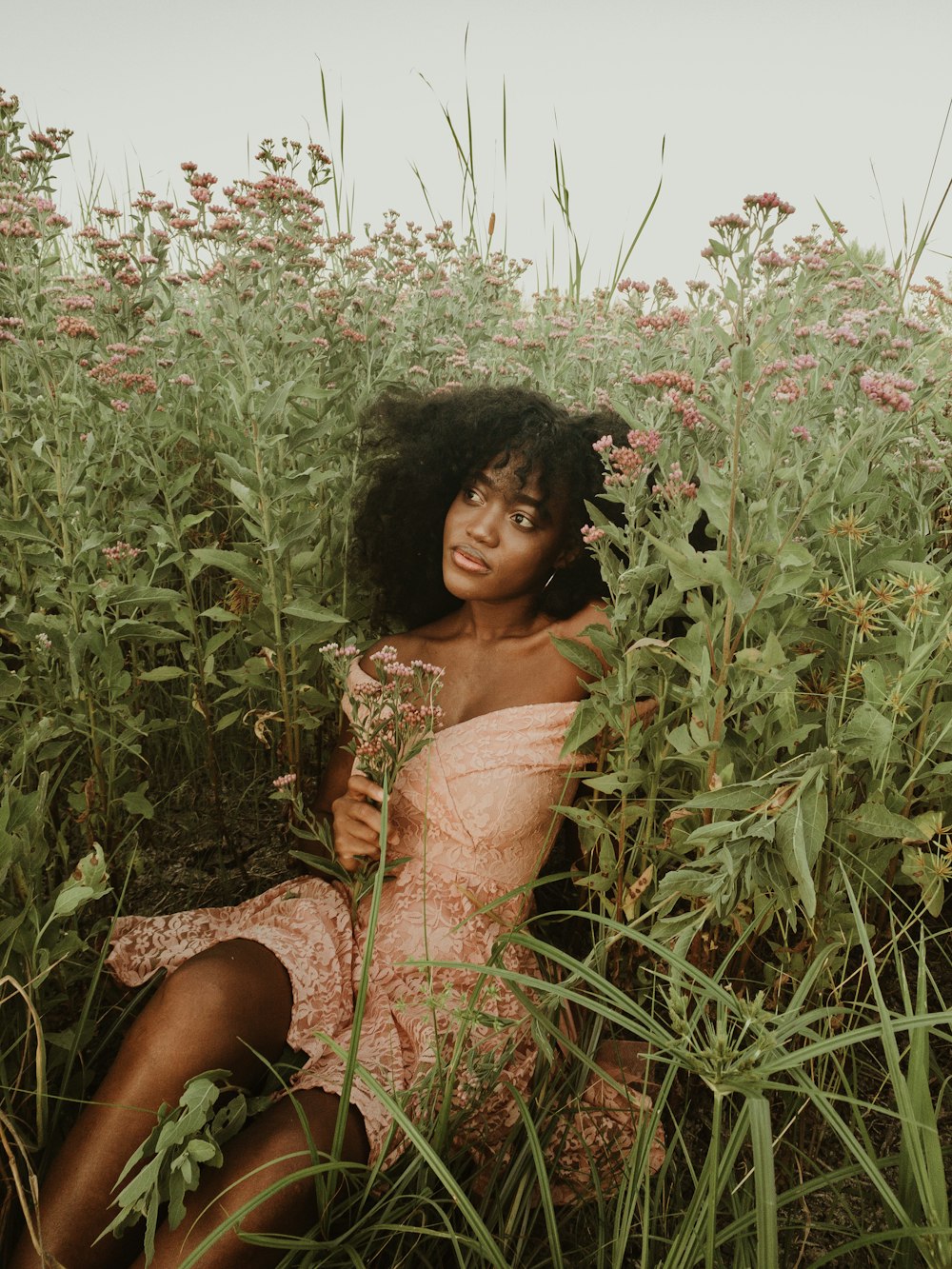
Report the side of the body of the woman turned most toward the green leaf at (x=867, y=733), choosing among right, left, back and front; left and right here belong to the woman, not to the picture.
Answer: left

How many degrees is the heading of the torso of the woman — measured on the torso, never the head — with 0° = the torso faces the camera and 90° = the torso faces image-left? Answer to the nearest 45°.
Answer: approximately 45°
